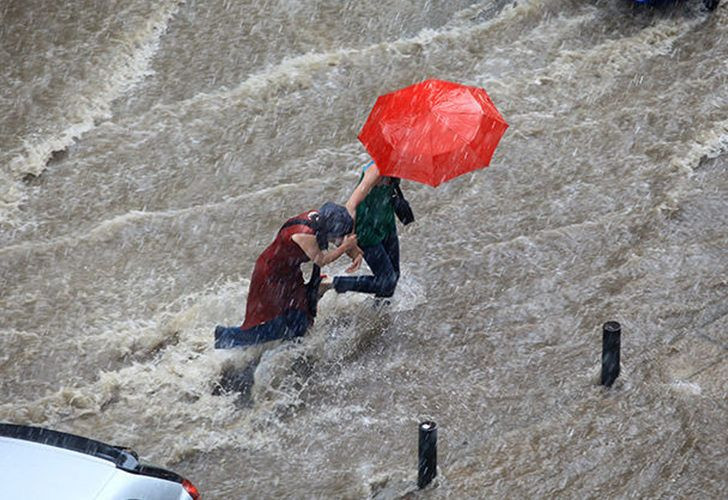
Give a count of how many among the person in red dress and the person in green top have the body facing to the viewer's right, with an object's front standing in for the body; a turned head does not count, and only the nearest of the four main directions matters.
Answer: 2

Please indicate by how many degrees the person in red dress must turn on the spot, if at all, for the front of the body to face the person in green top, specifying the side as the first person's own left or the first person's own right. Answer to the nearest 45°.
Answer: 0° — they already face them

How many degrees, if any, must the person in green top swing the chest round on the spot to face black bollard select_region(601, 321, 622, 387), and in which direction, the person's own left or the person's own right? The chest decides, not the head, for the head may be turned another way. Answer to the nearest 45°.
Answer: approximately 45° to the person's own right

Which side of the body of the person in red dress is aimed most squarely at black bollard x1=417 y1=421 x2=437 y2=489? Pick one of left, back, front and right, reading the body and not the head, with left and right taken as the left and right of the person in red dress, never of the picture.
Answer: right

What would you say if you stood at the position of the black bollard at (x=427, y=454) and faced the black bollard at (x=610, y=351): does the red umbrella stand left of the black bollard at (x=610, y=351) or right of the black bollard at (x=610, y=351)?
left

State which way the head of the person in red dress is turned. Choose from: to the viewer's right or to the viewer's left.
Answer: to the viewer's right

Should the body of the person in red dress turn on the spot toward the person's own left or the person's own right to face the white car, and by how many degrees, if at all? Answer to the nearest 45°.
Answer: approximately 135° to the person's own right

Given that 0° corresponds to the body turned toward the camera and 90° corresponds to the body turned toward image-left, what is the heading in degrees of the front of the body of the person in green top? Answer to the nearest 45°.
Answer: approximately 270°

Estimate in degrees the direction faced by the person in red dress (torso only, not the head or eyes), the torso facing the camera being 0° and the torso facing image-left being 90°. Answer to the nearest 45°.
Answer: approximately 270°

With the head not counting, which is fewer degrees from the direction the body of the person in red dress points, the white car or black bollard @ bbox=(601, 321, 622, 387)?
the black bollard

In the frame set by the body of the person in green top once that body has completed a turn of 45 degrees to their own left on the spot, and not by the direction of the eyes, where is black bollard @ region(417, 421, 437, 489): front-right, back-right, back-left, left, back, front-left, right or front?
back-right
